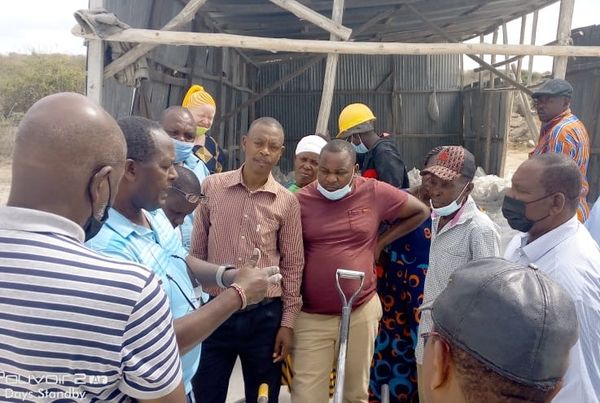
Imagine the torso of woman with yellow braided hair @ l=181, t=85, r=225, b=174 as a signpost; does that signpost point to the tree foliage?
no

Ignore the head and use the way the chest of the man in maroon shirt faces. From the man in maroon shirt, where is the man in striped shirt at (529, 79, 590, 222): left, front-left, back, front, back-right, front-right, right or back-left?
back-left

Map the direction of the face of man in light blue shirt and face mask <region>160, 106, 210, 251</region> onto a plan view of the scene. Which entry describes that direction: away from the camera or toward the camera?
toward the camera

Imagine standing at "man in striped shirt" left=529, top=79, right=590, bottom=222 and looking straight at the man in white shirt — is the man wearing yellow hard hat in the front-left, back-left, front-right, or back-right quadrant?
front-right

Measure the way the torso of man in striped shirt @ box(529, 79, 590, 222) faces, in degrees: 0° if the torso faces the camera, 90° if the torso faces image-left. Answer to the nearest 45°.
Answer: approximately 45°

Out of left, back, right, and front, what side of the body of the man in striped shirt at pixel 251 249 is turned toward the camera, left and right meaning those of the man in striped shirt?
front

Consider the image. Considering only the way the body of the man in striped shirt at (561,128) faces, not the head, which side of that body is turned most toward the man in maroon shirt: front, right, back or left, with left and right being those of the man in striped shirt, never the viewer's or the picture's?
front

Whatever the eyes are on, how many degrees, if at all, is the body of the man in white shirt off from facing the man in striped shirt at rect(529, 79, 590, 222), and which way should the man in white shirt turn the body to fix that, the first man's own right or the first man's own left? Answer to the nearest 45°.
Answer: approximately 90° to the first man's own right

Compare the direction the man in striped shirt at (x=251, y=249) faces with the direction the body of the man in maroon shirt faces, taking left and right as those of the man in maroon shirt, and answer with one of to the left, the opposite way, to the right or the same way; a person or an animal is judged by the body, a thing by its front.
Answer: the same way

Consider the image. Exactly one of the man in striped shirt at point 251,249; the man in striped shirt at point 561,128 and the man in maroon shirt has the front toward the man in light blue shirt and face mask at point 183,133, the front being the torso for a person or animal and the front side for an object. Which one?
the man in striped shirt at point 561,128

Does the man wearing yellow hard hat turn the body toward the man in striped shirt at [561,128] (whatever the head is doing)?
no

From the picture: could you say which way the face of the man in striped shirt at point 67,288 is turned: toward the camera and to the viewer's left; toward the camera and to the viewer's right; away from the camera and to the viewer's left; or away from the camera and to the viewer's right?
away from the camera and to the viewer's right

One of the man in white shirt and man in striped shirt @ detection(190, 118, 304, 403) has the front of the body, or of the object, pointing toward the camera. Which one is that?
the man in striped shirt

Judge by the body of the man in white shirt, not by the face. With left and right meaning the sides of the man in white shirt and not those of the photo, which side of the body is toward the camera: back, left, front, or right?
left

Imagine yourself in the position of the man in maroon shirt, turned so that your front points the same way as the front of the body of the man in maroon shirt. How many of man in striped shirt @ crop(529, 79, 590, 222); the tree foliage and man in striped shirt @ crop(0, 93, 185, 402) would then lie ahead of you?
1
